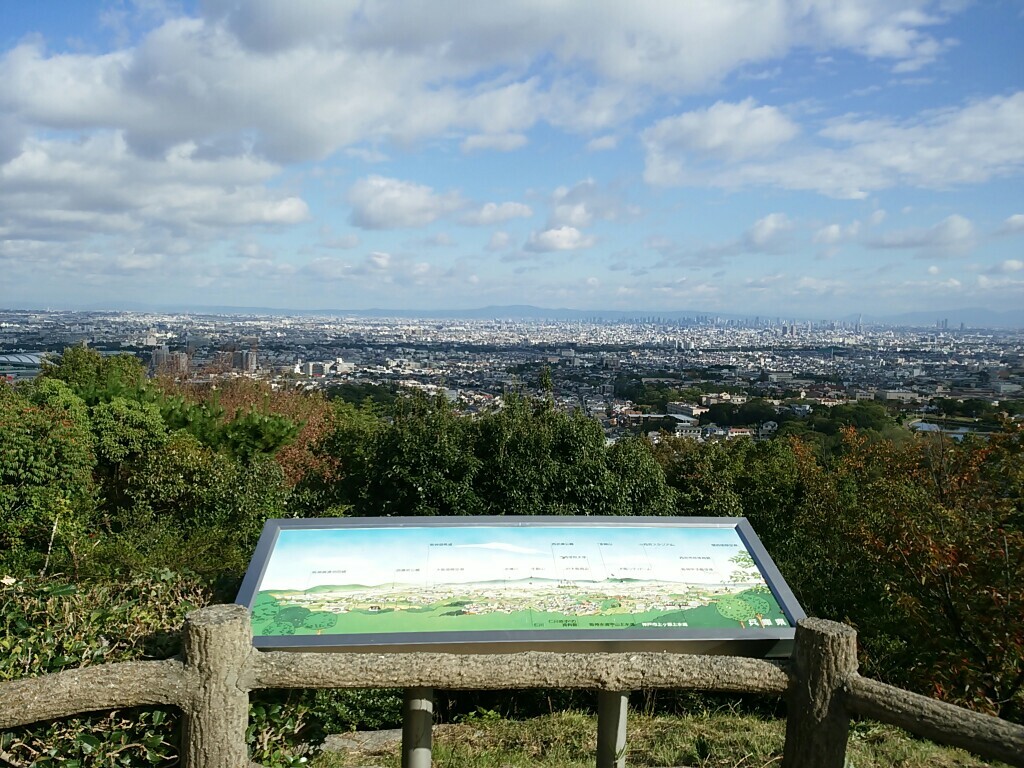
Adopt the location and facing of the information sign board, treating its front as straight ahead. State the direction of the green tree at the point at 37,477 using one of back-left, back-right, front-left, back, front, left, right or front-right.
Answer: back-right

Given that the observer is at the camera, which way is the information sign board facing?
facing the viewer
